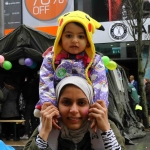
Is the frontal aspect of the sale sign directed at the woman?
yes

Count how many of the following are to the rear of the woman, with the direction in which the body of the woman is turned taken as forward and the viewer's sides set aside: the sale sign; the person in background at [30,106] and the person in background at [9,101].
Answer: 3

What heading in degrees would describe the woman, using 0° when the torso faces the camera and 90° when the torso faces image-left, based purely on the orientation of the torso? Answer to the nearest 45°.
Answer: approximately 0°

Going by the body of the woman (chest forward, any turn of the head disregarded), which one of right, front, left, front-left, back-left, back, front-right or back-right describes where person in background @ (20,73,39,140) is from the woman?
back

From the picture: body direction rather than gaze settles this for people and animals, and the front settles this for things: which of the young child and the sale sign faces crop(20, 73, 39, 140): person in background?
the sale sign

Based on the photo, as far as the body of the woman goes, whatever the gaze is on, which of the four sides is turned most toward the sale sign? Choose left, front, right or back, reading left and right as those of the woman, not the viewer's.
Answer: back

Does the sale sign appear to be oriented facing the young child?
yes

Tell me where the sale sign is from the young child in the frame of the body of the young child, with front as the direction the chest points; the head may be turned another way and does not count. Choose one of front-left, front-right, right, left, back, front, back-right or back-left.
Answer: back

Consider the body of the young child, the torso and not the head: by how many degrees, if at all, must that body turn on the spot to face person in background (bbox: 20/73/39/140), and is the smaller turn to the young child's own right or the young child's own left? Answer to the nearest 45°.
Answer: approximately 180°

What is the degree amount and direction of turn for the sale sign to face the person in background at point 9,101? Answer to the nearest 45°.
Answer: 0° — it already faces them

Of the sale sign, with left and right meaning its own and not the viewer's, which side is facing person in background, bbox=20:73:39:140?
front

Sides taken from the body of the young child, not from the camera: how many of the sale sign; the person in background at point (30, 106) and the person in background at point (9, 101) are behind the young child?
3

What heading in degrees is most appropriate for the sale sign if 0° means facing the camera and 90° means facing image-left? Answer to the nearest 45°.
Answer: approximately 0°
